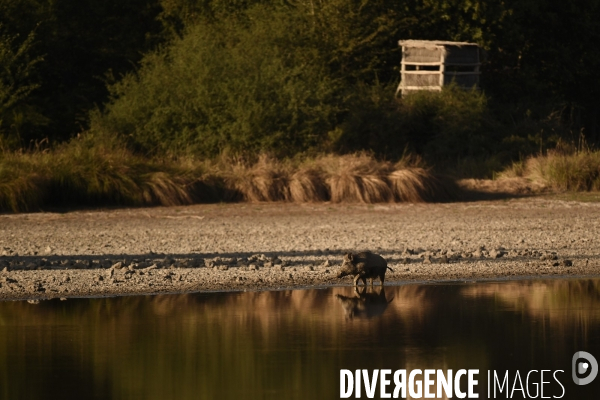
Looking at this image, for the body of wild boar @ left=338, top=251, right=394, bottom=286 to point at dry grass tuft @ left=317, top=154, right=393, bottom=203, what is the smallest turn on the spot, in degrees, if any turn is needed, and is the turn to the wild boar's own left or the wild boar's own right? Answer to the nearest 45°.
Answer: approximately 90° to the wild boar's own right

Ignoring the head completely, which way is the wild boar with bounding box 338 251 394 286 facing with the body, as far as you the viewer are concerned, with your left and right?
facing to the left of the viewer

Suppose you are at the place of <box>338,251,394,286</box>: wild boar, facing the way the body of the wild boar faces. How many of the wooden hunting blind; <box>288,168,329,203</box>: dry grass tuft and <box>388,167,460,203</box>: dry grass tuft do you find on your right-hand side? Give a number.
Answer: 3

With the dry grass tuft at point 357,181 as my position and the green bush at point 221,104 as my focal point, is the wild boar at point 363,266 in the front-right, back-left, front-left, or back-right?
back-left

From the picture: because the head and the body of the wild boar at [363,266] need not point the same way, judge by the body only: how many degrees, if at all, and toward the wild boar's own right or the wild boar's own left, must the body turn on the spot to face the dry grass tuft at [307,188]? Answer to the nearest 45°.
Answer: approximately 90° to the wild boar's own right

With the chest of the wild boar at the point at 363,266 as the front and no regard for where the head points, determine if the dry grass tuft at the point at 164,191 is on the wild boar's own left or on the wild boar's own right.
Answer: on the wild boar's own right

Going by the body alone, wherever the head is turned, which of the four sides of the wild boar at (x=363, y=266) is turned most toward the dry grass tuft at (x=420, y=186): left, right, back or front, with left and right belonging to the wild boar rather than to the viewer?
right
